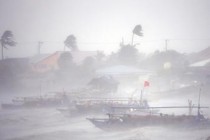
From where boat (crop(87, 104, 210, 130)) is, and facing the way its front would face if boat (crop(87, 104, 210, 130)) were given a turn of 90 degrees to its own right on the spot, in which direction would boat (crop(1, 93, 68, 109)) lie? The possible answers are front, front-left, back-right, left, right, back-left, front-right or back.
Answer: front-left

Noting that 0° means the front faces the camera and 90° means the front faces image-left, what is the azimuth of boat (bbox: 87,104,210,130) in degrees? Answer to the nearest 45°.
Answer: approximately 90°
